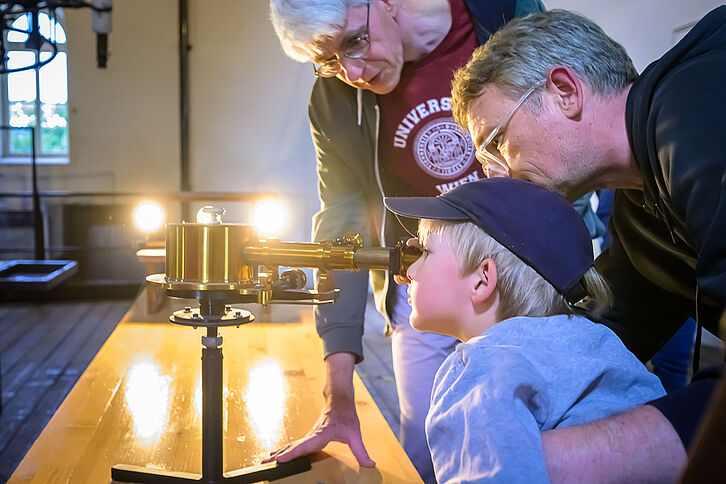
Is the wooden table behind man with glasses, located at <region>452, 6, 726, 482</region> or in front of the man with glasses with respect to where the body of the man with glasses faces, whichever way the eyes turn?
in front

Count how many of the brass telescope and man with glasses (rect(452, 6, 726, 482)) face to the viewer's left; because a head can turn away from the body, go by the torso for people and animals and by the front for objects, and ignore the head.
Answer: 2

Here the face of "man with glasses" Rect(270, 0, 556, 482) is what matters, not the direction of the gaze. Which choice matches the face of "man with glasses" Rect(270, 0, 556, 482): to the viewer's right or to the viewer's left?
to the viewer's left

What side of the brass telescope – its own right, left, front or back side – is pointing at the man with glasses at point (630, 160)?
back

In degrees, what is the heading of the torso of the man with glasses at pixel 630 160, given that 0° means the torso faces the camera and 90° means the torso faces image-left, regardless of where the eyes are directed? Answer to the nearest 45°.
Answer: approximately 90°

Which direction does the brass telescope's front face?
to the viewer's left

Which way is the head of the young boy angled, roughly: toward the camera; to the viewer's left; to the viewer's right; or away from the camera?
to the viewer's left
